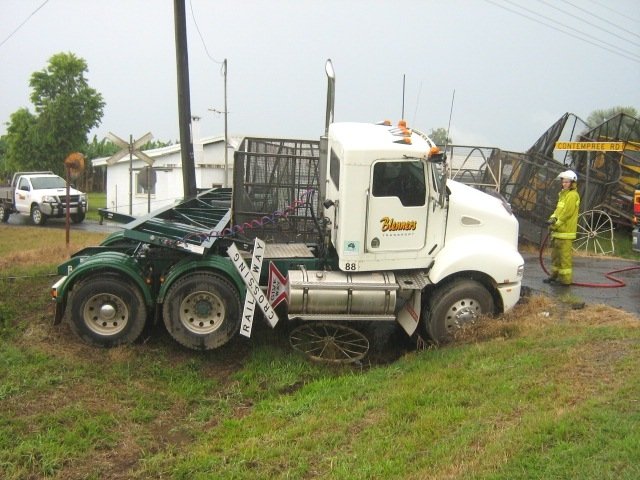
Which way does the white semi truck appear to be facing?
to the viewer's right

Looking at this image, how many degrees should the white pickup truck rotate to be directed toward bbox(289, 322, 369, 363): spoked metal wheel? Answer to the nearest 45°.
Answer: approximately 45° to its right

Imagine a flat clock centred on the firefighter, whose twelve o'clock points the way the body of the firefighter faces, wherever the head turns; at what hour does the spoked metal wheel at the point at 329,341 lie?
The spoked metal wheel is roughly at 10 o'clock from the firefighter.

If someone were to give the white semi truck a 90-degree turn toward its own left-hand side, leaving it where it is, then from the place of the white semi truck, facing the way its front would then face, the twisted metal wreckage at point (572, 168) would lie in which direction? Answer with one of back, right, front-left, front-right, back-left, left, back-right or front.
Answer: front-right

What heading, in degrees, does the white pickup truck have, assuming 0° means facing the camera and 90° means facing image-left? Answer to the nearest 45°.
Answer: approximately 315°

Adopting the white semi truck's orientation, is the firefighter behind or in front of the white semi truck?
in front

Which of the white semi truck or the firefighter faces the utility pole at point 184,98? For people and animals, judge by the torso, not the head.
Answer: the firefighter

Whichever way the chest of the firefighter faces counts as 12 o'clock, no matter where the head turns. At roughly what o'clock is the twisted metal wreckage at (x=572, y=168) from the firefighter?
The twisted metal wreckage is roughly at 3 o'clock from the firefighter.

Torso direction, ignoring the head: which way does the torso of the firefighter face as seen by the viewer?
to the viewer's left

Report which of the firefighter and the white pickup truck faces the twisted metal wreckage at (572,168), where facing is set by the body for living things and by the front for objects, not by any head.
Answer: the white pickup truck

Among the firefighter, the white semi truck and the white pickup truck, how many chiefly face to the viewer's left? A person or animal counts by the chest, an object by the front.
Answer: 1

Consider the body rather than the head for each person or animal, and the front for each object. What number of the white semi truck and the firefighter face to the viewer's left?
1
